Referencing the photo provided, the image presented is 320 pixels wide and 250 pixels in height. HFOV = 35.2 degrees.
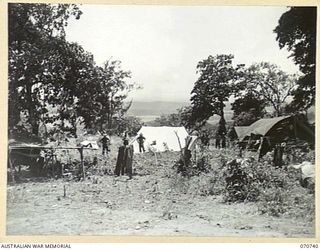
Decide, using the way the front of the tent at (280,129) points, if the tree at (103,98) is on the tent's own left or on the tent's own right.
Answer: on the tent's own right
